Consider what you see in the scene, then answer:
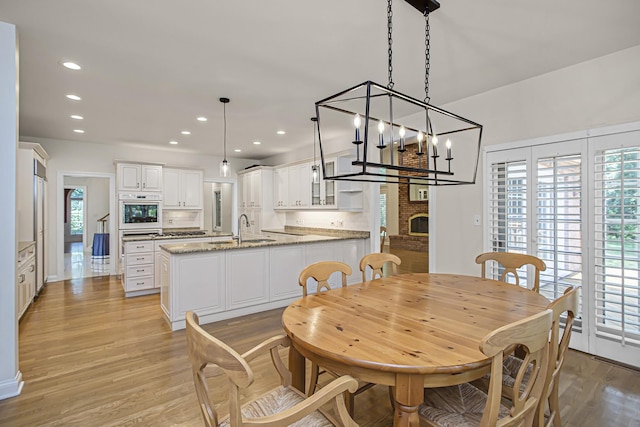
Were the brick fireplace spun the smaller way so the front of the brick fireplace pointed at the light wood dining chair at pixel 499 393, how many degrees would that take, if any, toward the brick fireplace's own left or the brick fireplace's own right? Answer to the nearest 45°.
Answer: approximately 45° to the brick fireplace's own left

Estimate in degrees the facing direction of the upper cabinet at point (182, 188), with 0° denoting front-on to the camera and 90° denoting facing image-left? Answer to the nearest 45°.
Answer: approximately 0°

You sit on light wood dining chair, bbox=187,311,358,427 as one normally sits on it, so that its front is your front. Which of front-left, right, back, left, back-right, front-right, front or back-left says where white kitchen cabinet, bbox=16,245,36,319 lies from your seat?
left

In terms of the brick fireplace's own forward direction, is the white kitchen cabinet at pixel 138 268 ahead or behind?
ahead

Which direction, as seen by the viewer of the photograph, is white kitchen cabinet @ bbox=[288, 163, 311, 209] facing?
facing the viewer and to the left of the viewer

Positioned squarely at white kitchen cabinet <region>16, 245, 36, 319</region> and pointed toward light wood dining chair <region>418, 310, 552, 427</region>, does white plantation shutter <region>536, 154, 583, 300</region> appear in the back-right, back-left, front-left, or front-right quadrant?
front-left

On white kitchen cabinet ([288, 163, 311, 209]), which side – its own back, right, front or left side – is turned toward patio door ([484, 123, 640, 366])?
left

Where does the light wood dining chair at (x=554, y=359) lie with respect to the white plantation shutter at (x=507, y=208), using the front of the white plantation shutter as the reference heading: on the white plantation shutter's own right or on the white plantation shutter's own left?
on the white plantation shutter's own left

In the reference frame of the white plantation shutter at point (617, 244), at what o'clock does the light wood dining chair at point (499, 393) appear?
The light wood dining chair is roughly at 11 o'clock from the white plantation shutter.

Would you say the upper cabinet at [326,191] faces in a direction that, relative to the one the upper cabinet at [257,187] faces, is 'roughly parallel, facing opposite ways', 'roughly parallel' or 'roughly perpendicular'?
roughly parallel

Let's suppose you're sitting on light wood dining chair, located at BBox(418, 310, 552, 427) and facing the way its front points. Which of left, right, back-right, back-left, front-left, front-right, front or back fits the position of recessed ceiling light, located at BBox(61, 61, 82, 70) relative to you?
front-left

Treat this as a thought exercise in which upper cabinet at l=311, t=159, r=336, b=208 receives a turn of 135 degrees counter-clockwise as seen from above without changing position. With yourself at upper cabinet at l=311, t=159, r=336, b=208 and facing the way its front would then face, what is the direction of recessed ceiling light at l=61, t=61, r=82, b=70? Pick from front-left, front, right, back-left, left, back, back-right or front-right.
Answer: back-right

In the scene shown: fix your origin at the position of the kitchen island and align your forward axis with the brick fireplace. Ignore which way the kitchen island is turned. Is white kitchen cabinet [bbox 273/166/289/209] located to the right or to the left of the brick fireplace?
left

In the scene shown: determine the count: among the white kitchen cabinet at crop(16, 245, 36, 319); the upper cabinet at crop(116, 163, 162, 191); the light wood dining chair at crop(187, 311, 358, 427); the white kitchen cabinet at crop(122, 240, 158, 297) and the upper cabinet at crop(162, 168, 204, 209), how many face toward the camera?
3

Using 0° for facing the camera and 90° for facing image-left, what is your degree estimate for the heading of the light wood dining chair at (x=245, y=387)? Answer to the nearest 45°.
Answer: approximately 225°

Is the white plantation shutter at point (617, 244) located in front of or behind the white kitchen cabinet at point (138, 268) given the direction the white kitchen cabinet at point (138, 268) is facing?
in front

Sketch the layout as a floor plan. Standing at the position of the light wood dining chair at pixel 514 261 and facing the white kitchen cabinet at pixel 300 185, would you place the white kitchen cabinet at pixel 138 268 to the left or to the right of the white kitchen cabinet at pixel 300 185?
left
